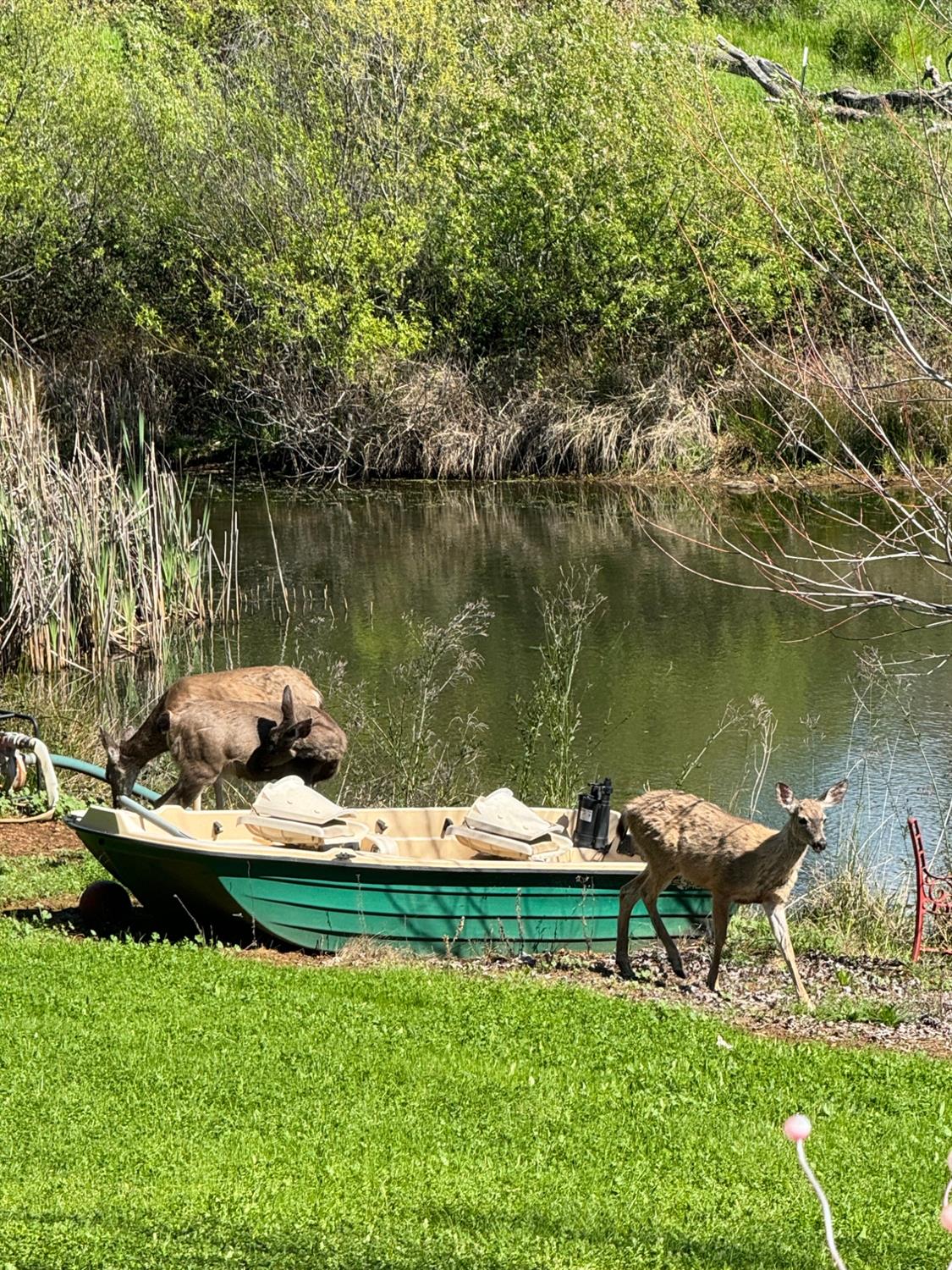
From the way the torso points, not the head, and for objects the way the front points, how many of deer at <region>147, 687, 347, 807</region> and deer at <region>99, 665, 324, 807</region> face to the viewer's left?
1

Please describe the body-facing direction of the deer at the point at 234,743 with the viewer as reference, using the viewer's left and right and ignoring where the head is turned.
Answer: facing to the right of the viewer

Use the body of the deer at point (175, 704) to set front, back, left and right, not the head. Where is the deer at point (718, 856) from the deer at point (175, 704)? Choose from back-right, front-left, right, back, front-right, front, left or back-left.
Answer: back-left

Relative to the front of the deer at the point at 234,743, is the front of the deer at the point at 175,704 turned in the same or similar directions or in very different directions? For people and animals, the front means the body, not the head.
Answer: very different directions

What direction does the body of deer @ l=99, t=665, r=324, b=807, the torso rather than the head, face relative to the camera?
to the viewer's left

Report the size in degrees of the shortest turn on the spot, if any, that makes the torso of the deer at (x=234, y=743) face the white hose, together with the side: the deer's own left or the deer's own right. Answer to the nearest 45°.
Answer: approximately 180°

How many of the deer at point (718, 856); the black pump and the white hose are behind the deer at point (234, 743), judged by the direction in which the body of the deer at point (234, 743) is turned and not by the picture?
1

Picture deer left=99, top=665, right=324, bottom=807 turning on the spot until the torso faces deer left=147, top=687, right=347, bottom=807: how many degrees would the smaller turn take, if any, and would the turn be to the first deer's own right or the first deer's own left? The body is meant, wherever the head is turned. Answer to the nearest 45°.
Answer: approximately 135° to the first deer's own left

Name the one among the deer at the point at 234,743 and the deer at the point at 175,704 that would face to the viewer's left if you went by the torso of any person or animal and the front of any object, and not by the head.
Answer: the deer at the point at 175,704

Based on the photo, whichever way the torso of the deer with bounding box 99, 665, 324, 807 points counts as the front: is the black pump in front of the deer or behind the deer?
behind

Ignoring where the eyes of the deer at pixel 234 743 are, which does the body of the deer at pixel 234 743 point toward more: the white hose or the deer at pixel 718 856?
the deer
